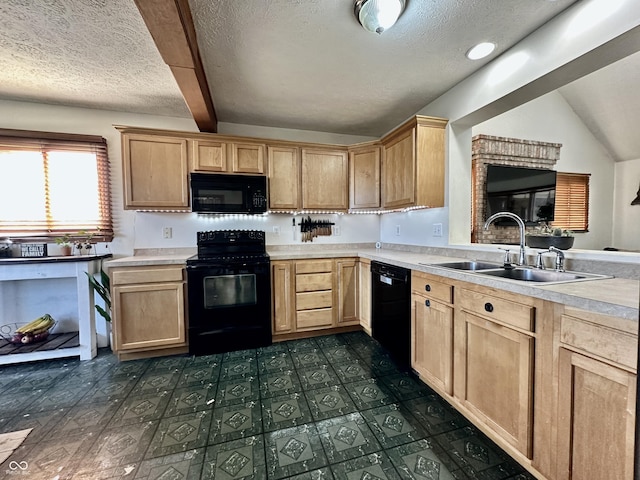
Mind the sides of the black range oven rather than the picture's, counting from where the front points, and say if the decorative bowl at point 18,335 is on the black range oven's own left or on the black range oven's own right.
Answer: on the black range oven's own right

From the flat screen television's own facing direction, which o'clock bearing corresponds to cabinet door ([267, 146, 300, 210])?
The cabinet door is roughly at 3 o'clock from the flat screen television.

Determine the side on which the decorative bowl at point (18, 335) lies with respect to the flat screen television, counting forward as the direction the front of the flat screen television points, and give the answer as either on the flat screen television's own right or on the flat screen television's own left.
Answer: on the flat screen television's own right

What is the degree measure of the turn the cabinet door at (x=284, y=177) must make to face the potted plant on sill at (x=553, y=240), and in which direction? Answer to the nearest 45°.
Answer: approximately 45° to its left

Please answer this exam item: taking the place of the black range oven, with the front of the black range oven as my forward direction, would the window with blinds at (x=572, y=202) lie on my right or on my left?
on my left

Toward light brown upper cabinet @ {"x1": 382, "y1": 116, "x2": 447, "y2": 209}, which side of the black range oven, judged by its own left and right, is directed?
left
